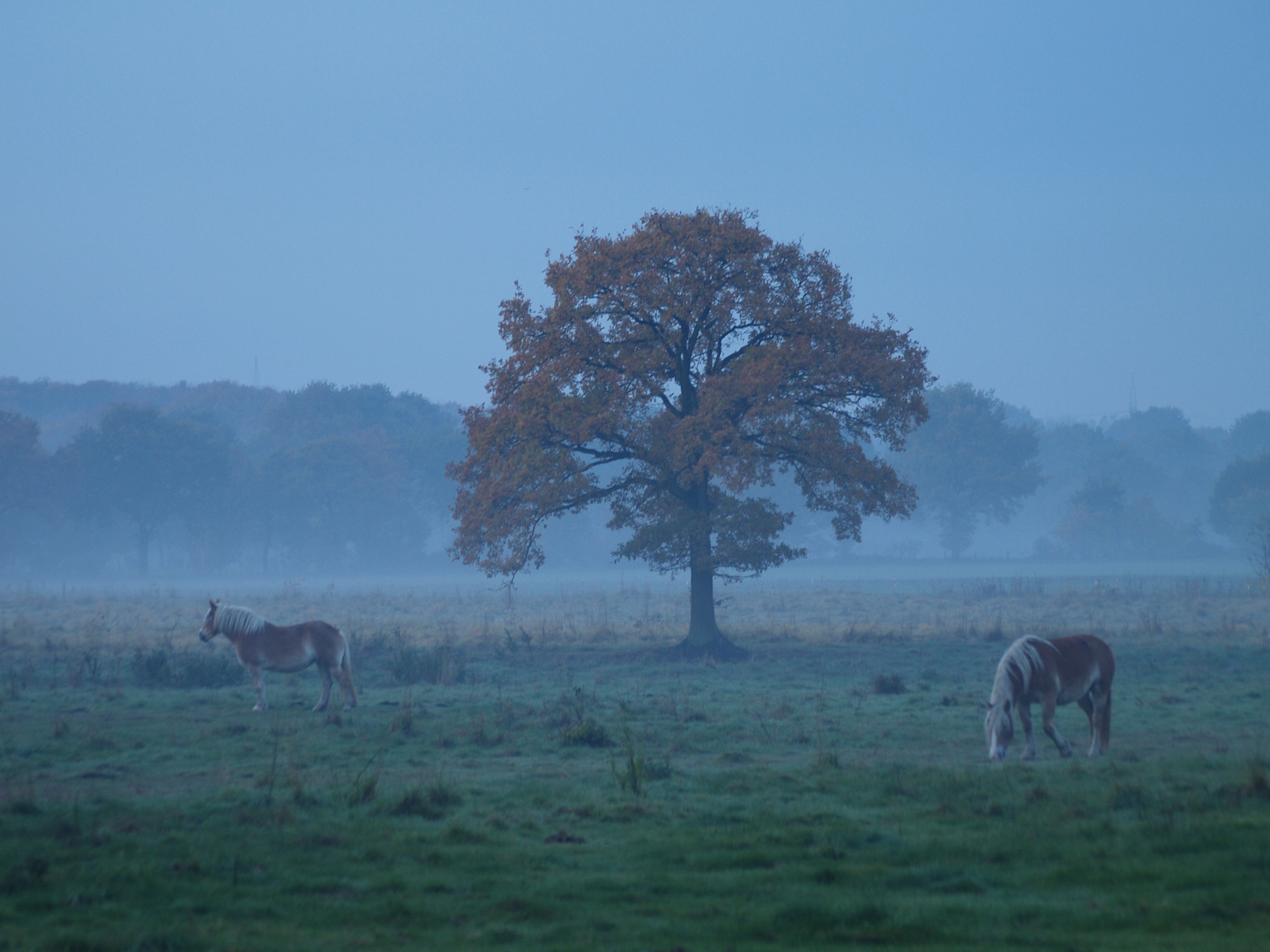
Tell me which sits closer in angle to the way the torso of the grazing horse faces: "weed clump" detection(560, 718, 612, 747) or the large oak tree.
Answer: the weed clump

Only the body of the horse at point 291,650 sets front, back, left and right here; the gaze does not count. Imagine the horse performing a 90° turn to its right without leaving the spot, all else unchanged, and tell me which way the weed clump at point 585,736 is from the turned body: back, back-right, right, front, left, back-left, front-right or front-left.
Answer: back-right

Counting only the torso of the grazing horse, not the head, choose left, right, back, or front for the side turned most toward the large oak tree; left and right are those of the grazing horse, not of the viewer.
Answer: right

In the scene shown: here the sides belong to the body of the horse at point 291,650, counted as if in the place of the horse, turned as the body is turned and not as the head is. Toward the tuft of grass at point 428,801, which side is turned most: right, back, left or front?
left

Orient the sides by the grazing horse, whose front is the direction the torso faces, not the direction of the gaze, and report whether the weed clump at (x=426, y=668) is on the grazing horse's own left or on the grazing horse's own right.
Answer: on the grazing horse's own right

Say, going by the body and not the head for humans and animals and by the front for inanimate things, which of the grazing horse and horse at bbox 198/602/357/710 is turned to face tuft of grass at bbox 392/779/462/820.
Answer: the grazing horse

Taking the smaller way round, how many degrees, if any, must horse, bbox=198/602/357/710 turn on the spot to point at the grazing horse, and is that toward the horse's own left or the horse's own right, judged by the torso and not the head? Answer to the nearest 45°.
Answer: approximately 135° to the horse's own left

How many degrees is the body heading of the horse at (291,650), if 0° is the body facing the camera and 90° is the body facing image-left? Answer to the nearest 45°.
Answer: approximately 90°

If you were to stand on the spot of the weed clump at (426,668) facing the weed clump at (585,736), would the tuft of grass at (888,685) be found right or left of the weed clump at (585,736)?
left

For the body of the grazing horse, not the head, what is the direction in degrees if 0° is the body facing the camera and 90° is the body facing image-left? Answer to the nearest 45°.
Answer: approximately 45°

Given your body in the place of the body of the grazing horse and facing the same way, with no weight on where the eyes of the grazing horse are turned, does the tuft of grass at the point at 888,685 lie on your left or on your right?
on your right
